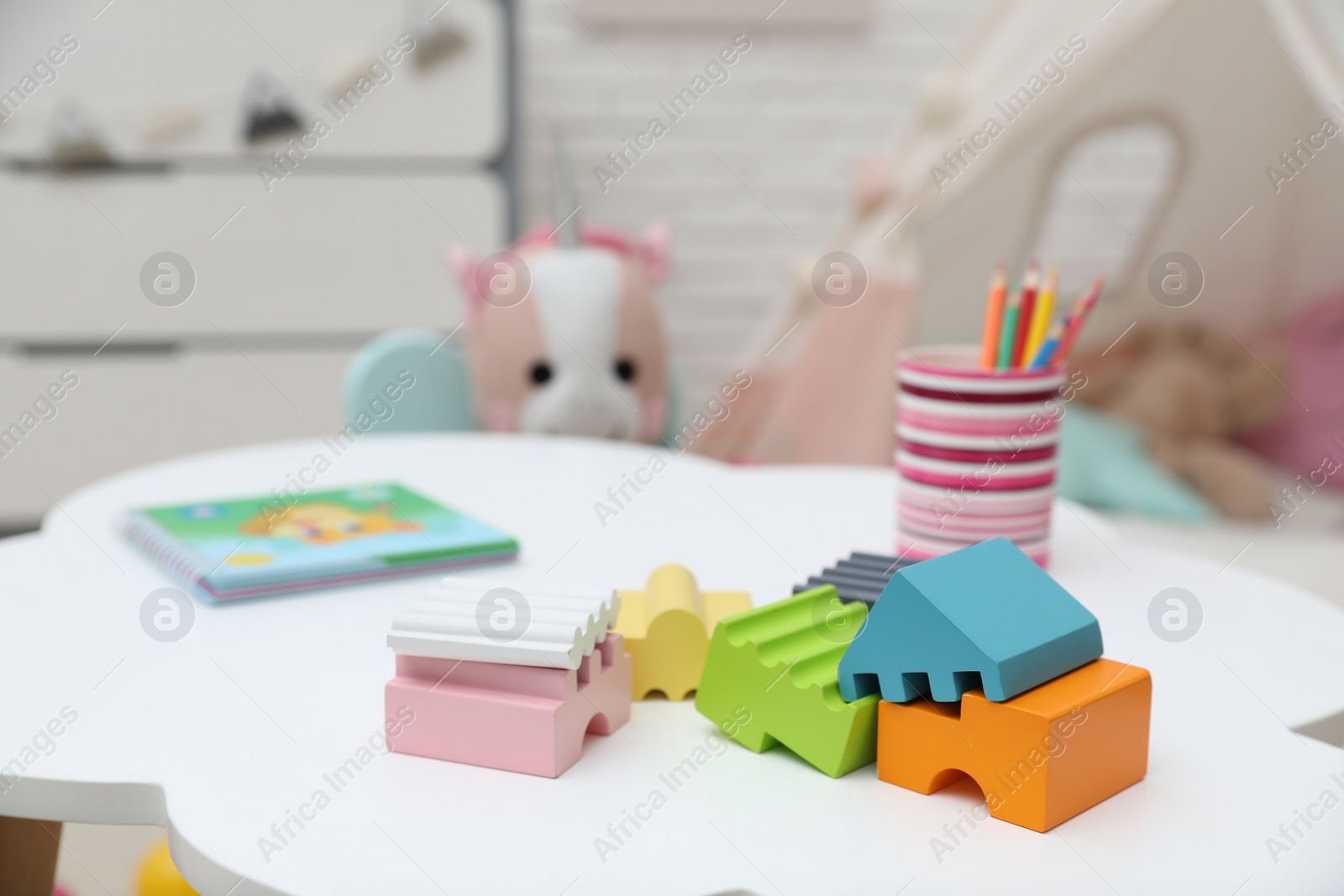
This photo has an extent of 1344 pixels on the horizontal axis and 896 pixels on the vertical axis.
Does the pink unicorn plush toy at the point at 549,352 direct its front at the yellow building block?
yes

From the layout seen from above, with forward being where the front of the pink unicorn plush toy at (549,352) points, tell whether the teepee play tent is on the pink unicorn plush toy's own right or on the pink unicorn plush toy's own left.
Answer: on the pink unicorn plush toy's own left

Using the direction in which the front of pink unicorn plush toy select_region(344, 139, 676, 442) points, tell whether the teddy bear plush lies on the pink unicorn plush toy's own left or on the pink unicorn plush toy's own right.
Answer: on the pink unicorn plush toy's own left
